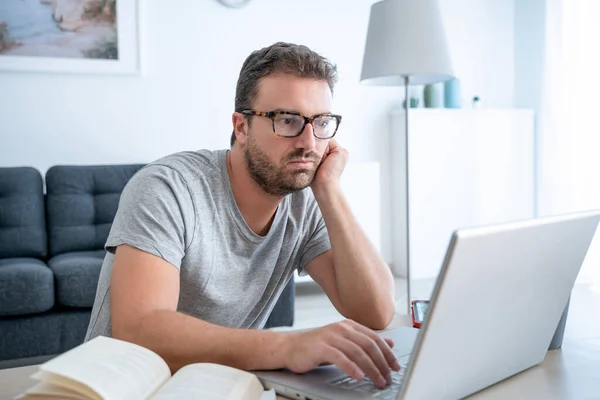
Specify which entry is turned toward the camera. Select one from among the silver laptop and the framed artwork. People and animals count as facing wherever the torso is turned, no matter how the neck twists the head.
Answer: the framed artwork

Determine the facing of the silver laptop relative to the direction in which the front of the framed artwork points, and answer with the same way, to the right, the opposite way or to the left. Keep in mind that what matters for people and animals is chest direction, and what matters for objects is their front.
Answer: the opposite way

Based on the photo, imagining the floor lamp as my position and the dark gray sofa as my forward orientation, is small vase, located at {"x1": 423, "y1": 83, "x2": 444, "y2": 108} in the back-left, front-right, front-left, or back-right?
back-right

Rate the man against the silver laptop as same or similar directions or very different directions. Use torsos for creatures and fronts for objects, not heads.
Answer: very different directions

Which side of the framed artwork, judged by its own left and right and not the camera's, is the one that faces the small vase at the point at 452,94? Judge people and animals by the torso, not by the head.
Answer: left

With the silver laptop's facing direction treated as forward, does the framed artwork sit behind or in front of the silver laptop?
in front

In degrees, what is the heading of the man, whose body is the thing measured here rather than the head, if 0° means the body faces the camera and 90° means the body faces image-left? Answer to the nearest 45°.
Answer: approximately 315°

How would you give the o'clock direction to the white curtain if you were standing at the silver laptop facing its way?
The white curtain is roughly at 2 o'clock from the silver laptop.

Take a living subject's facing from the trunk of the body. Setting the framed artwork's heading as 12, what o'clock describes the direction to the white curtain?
The white curtain is roughly at 9 o'clock from the framed artwork.

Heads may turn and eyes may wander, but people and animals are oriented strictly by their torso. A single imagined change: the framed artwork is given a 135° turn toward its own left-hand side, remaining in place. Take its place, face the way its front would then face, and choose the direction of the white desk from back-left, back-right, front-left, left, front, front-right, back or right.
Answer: back-right

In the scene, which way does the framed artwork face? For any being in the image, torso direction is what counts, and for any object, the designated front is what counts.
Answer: toward the camera

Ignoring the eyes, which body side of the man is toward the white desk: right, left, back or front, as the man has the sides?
front

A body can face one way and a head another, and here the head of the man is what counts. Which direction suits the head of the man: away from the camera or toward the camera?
toward the camera

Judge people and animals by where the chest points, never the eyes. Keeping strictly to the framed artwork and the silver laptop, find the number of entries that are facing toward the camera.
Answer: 1

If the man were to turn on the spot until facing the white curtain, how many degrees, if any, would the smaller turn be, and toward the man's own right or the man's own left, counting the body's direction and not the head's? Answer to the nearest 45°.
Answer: approximately 90° to the man's own left
